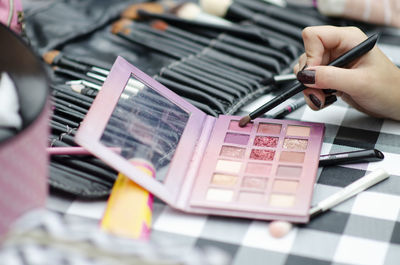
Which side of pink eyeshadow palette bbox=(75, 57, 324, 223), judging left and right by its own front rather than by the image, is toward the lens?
right

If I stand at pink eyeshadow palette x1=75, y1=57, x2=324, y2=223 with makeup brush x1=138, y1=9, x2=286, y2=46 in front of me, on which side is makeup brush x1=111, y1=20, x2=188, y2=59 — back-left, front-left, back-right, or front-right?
front-left
